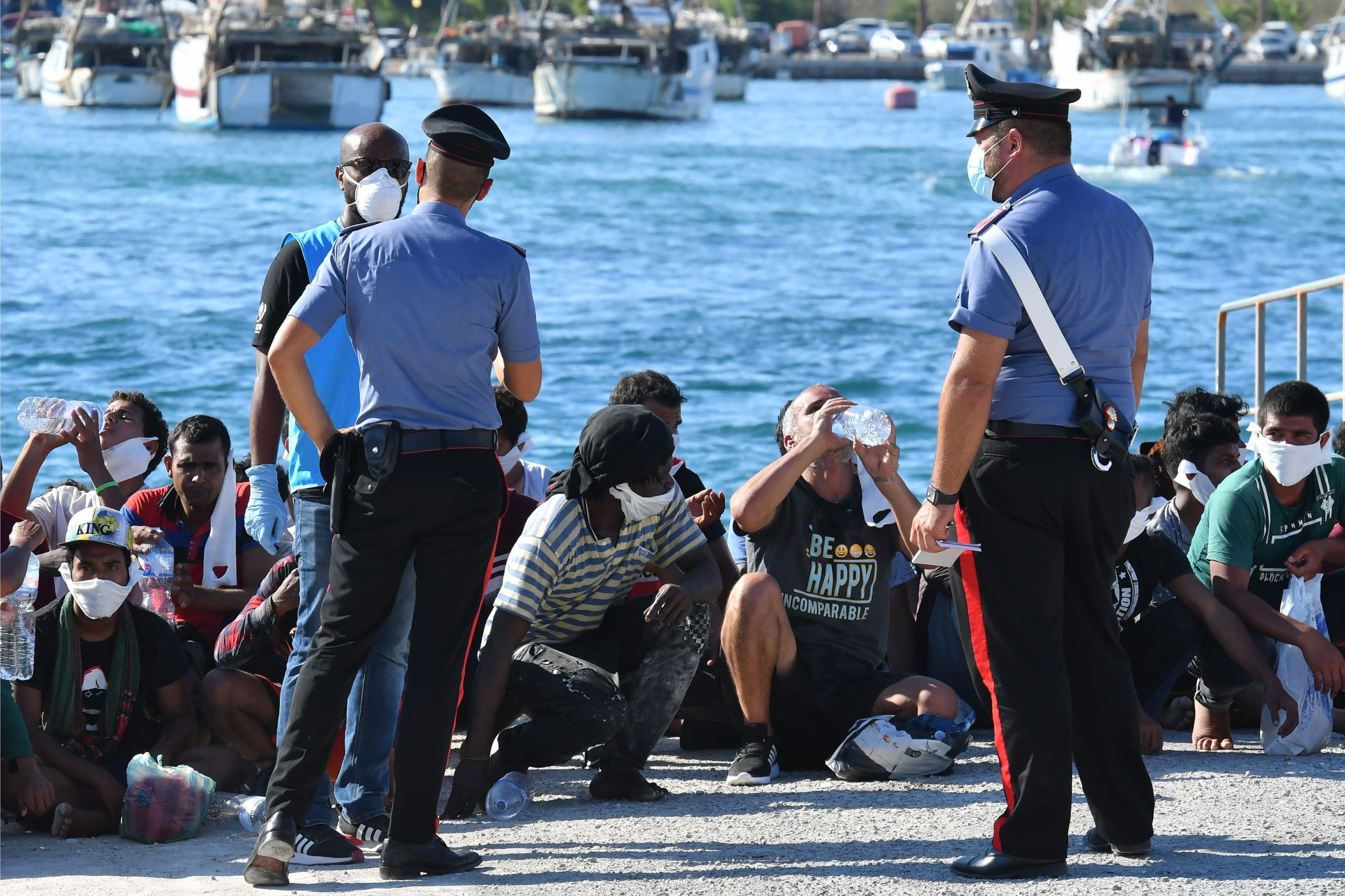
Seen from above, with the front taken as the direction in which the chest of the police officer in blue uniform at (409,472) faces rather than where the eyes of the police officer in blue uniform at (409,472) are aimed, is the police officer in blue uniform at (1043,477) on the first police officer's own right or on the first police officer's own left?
on the first police officer's own right

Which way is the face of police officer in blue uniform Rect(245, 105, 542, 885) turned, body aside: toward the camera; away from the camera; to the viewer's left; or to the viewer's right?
away from the camera

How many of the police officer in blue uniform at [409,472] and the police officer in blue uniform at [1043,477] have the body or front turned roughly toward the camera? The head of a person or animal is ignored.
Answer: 0

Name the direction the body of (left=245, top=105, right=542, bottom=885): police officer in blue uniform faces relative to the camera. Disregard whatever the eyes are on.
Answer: away from the camera

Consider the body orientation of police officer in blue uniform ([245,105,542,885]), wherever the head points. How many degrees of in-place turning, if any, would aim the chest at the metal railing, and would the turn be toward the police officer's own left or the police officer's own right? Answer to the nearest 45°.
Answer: approximately 45° to the police officer's own right

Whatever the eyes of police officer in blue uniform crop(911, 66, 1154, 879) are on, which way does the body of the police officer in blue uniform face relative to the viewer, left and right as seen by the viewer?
facing away from the viewer and to the left of the viewer

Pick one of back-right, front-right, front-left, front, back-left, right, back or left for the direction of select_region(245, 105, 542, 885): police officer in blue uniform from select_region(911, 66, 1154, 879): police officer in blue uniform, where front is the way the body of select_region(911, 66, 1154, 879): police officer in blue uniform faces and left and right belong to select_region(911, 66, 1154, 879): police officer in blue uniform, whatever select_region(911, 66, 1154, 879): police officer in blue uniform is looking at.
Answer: front-left

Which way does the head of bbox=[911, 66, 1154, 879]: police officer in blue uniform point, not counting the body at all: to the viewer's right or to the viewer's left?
to the viewer's left

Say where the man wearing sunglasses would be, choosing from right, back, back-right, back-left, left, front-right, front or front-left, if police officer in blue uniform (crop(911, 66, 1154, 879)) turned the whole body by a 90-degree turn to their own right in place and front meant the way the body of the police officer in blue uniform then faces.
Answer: back-left
